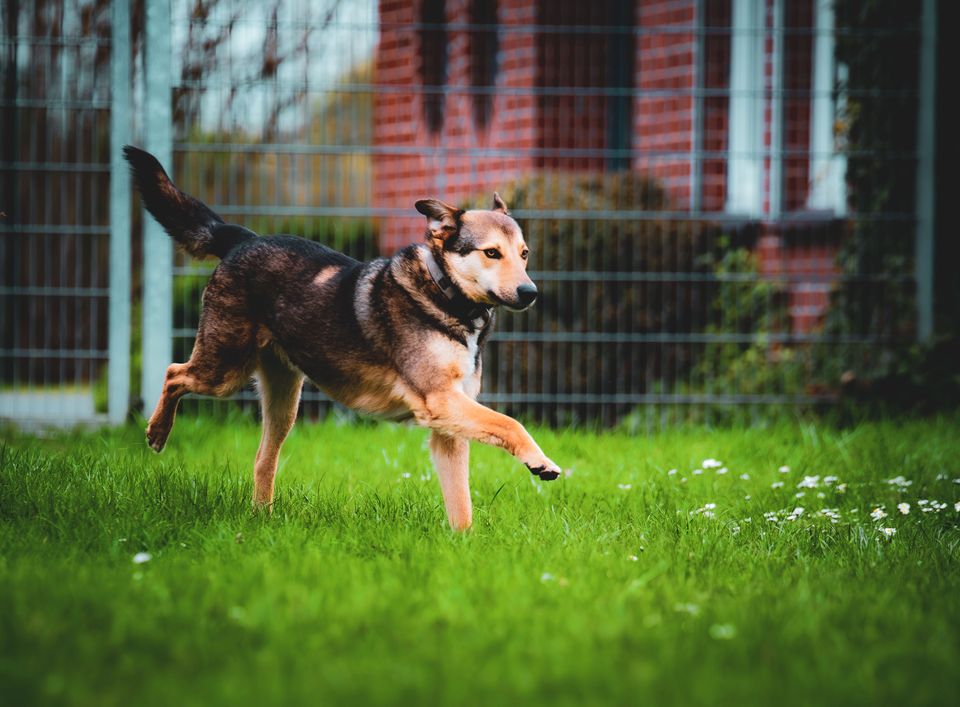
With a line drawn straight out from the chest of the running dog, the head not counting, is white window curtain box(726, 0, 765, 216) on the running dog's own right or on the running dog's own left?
on the running dog's own left

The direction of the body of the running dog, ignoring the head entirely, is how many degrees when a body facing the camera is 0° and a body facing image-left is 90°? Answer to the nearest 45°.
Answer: approximately 315°

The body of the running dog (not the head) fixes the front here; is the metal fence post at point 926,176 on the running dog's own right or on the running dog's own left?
on the running dog's own left

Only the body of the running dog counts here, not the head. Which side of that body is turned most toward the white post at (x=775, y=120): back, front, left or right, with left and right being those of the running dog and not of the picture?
left
